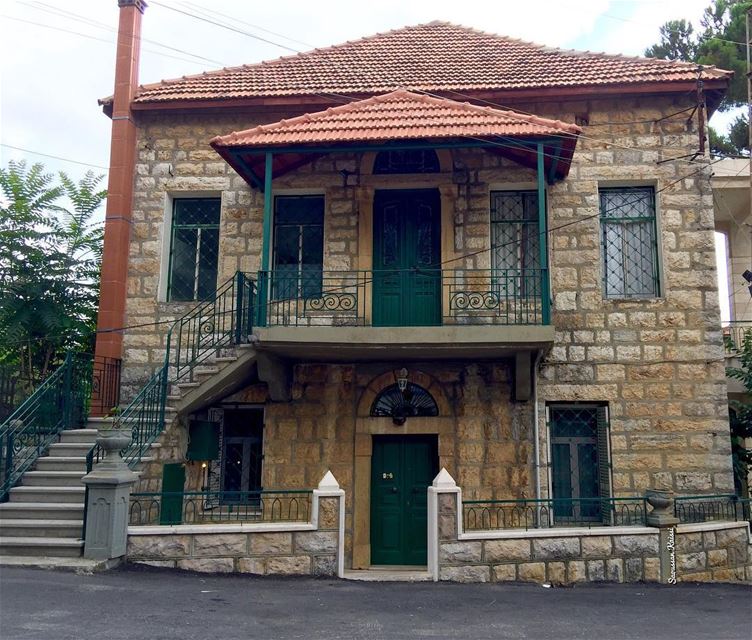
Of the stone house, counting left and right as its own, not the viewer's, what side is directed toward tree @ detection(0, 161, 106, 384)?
right

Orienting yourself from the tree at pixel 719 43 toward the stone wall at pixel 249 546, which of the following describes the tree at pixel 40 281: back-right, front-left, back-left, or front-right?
front-right

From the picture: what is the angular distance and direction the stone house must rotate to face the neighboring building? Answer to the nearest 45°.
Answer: approximately 135° to its left

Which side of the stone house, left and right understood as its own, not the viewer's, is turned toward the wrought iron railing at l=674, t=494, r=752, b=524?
left

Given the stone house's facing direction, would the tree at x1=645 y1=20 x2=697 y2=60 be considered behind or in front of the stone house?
behind

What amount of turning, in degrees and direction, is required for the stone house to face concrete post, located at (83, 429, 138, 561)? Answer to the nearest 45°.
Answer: approximately 45° to its right

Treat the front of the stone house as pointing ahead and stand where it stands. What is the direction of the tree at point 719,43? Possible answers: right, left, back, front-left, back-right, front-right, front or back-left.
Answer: back-left

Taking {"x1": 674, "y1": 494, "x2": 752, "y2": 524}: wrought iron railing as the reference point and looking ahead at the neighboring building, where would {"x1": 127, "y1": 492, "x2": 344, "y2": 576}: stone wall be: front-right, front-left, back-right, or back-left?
back-left

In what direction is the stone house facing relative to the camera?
toward the camera
